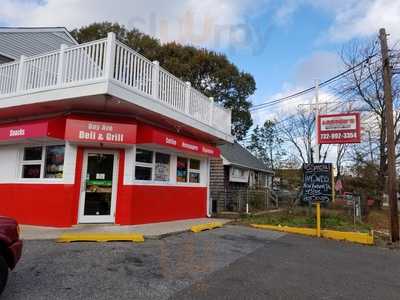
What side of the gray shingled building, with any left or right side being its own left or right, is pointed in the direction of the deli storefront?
right

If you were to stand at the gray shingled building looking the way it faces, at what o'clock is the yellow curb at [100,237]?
The yellow curb is roughly at 2 o'clock from the gray shingled building.

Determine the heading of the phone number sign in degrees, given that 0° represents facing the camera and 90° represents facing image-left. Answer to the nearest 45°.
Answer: approximately 0°

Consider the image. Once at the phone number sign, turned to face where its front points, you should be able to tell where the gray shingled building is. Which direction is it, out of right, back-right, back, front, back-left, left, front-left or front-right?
back-right

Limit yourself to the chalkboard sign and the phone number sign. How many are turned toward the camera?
2

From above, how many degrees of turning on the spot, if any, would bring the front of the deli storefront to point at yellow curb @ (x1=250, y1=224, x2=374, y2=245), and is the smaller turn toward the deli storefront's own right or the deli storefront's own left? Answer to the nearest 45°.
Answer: approximately 90° to the deli storefront's own left

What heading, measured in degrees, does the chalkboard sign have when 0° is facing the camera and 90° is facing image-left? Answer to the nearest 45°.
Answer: approximately 0°
